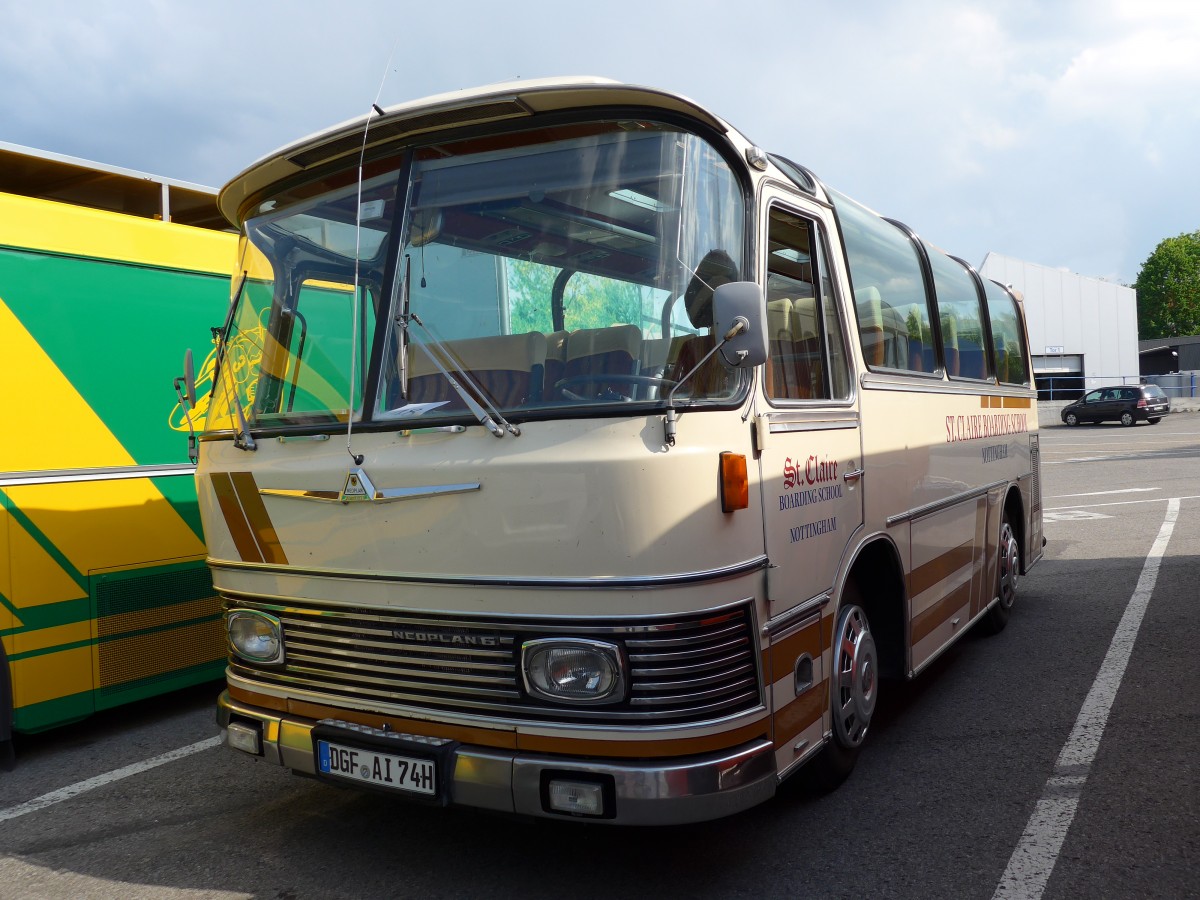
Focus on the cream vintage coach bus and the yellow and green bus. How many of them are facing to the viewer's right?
0

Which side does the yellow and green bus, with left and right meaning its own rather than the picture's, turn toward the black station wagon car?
back

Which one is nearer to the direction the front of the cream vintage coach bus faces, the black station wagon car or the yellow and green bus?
the yellow and green bus

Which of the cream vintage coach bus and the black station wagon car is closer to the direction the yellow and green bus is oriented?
the cream vintage coach bus

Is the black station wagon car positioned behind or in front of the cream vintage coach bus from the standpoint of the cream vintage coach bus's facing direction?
behind

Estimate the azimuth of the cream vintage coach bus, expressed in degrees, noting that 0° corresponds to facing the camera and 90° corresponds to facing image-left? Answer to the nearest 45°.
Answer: approximately 45°

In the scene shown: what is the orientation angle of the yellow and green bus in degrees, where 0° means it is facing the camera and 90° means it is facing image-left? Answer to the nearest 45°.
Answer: approximately 45°

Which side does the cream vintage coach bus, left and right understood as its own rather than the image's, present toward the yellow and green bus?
right
